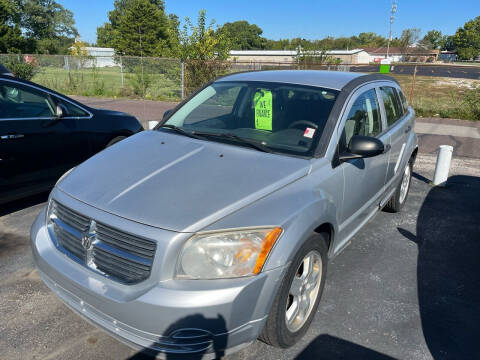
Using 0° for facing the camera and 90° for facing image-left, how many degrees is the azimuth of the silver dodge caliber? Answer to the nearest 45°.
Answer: approximately 45°

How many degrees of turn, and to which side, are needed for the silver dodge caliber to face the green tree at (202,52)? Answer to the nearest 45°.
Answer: approximately 135° to its right

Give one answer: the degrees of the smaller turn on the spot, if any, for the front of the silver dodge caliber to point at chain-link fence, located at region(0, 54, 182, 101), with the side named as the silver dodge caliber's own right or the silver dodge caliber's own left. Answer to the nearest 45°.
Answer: approximately 135° to the silver dodge caliber's own right

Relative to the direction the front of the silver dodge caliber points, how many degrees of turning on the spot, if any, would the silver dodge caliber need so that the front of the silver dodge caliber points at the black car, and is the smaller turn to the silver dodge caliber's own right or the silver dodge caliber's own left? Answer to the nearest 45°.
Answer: approximately 90° to the silver dodge caliber's own right

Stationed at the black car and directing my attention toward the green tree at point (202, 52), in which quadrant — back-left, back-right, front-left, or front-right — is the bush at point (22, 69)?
front-left

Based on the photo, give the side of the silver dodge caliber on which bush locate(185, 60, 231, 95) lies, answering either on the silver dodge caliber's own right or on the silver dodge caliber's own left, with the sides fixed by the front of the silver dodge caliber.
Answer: on the silver dodge caliber's own right

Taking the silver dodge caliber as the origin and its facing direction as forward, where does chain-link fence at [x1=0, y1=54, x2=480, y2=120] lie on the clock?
The chain-link fence is roughly at 4 o'clock from the silver dodge caliber.

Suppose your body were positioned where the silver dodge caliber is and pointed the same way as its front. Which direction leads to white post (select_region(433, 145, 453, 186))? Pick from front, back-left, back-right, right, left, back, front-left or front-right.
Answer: back

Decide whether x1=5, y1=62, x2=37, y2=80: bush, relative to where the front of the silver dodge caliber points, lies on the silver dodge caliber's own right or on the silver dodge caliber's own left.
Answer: on the silver dodge caliber's own right

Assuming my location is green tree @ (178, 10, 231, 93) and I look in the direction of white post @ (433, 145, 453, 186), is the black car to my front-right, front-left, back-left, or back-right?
front-right
